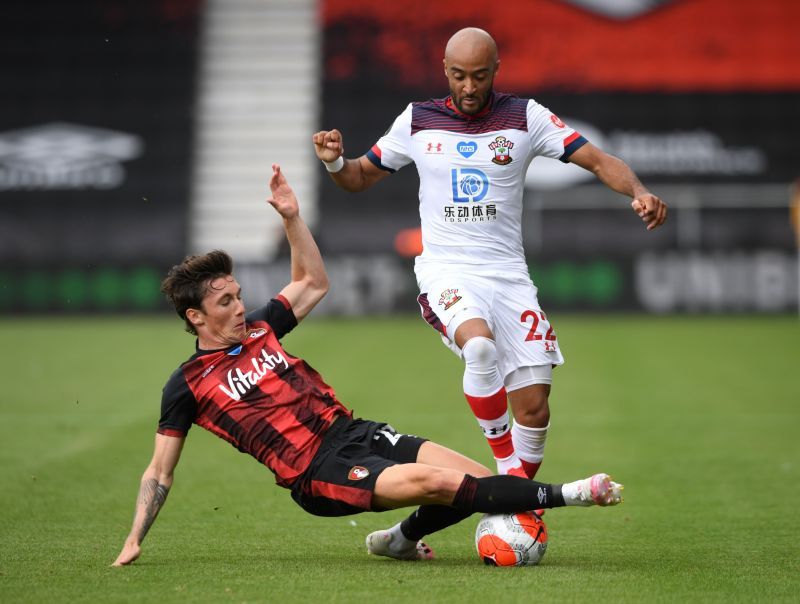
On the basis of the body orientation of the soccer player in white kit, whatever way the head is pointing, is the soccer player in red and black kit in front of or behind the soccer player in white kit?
in front

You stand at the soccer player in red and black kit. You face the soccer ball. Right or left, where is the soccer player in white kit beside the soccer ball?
left

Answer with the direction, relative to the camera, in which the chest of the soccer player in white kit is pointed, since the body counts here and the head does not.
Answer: toward the camera
